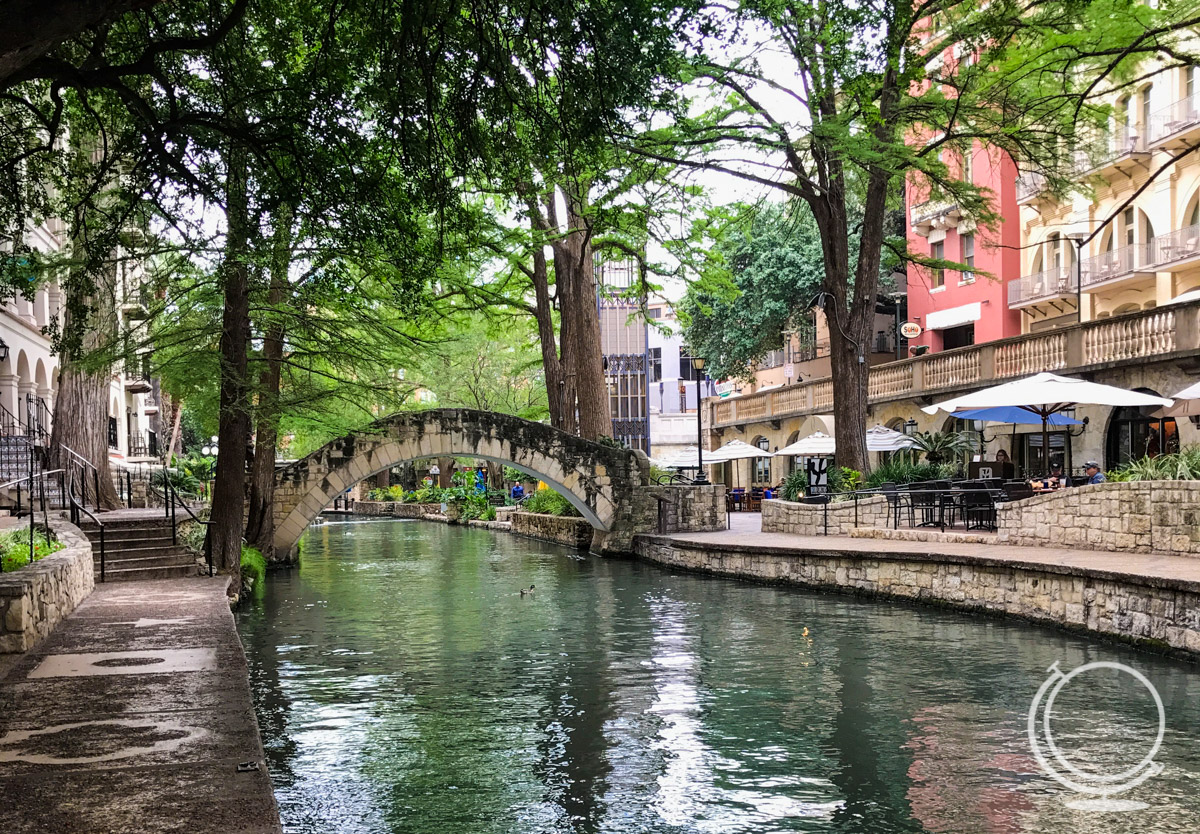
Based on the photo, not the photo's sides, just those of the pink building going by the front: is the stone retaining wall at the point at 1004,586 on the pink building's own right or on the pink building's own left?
on the pink building's own left

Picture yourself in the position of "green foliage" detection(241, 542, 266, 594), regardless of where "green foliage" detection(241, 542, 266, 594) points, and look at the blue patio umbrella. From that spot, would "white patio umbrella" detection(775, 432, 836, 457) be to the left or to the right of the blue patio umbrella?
left

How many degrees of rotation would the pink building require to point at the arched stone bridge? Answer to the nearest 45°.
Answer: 0° — it already faces it

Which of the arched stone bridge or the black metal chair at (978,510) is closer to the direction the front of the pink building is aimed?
the arched stone bridge

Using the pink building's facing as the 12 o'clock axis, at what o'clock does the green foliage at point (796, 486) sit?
The green foliage is roughly at 11 o'clock from the pink building.

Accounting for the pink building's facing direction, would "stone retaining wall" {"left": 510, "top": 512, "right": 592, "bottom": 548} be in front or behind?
in front

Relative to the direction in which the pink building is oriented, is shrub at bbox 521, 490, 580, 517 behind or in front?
in front

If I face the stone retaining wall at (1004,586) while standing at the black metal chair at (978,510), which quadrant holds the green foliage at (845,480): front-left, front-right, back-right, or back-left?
back-right

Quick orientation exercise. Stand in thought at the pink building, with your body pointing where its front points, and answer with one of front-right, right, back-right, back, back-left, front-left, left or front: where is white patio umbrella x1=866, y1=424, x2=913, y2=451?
front-left

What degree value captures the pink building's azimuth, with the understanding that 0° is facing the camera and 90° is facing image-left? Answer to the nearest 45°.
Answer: approximately 45°

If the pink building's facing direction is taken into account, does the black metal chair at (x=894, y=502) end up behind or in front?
in front

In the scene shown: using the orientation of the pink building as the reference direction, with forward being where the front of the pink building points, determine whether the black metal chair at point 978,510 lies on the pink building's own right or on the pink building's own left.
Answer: on the pink building's own left
